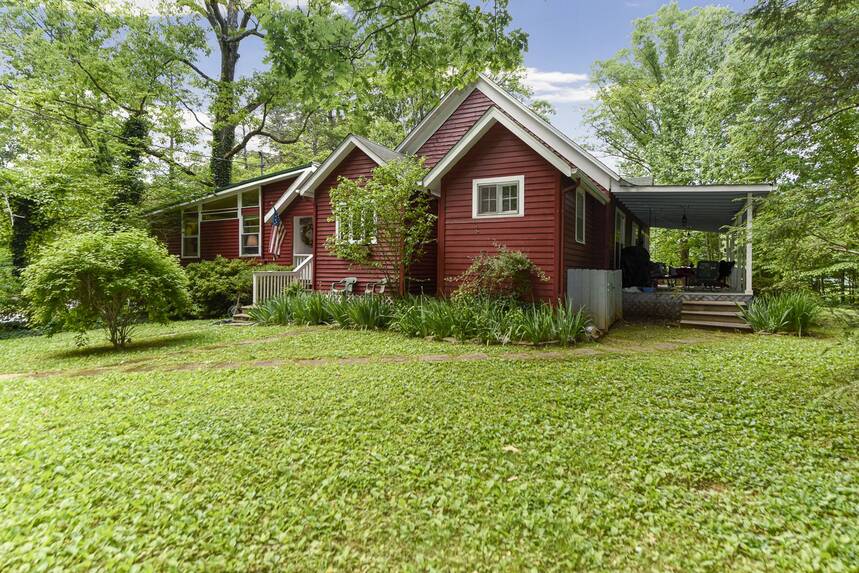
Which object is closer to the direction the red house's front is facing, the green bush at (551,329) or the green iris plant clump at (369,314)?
the green iris plant clump

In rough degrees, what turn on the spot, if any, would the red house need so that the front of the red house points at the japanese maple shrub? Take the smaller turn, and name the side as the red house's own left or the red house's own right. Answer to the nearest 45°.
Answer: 0° — it already faces it

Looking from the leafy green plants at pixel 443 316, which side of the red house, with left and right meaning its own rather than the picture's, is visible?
front

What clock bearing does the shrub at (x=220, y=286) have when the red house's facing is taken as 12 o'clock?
The shrub is roughly at 2 o'clock from the red house.

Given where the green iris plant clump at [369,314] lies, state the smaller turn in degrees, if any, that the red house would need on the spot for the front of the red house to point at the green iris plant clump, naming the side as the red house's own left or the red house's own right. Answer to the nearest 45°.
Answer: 0° — it already faces it

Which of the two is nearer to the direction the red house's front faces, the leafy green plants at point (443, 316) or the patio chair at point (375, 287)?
the leafy green plants

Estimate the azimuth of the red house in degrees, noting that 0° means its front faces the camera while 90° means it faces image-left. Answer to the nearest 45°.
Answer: approximately 45°

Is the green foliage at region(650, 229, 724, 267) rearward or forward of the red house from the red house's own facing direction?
rearward

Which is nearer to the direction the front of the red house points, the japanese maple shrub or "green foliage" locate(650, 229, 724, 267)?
the japanese maple shrub
